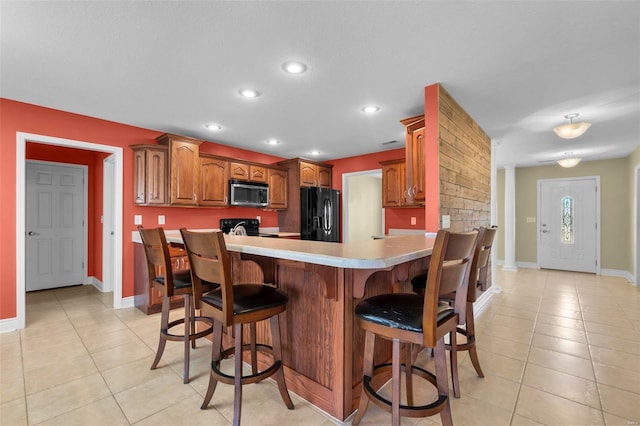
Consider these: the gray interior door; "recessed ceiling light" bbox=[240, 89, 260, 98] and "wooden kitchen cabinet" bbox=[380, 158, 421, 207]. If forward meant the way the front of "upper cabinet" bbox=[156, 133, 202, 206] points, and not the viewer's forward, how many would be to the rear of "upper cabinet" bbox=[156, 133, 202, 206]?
1

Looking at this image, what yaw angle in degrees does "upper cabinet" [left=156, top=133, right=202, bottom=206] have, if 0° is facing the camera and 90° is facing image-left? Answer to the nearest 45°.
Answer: approximately 315°

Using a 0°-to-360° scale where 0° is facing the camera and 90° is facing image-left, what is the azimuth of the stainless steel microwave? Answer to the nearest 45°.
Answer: approximately 315°

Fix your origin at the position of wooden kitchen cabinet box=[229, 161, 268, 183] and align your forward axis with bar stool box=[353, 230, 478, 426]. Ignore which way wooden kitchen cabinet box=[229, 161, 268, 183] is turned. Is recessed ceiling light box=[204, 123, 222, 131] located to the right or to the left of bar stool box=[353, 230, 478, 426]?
right

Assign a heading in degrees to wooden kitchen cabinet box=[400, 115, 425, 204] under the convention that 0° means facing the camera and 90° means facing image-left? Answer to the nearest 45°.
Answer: approximately 45°
